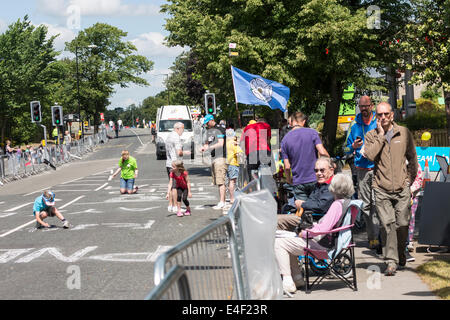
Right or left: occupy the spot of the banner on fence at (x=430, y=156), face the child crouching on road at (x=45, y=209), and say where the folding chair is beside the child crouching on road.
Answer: left

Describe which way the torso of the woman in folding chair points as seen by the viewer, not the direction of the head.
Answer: to the viewer's left

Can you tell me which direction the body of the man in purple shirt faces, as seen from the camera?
away from the camera

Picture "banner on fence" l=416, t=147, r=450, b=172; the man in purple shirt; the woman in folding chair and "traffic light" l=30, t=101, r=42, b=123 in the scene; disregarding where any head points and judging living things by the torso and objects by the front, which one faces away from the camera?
the man in purple shirt

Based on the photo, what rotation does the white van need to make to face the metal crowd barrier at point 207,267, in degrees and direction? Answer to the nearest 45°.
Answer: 0° — it already faces it

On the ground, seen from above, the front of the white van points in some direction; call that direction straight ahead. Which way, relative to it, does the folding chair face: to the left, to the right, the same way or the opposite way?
to the right

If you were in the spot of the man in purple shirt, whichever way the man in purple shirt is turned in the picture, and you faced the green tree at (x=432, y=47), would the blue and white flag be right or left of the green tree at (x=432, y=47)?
left

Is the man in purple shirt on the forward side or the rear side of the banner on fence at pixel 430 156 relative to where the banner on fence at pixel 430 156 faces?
on the forward side

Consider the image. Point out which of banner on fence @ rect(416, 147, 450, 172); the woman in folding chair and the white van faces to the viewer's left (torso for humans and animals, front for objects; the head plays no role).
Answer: the woman in folding chair

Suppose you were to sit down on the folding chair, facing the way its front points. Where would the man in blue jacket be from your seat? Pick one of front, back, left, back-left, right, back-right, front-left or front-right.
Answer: right

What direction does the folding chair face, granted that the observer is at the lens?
facing to the left of the viewer
